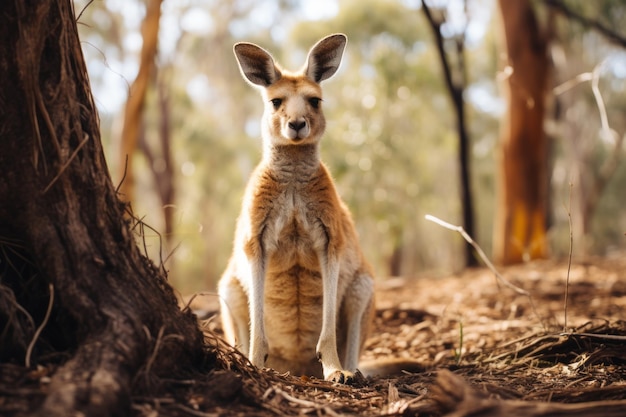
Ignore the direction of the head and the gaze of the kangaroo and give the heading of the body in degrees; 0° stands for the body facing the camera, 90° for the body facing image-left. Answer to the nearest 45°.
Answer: approximately 0°

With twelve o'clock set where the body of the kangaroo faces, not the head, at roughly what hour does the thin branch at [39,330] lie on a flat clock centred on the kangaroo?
The thin branch is roughly at 1 o'clock from the kangaroo.

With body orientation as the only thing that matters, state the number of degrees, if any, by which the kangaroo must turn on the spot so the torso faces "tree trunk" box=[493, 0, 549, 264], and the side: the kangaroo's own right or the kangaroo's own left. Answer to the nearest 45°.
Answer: approximately 135° to the kangaroo's own left

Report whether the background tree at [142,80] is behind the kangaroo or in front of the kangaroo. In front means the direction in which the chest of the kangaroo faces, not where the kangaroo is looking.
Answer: behind

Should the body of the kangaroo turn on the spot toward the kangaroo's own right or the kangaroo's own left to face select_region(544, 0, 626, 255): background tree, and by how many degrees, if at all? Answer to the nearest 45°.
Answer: approximately 135° to the kangaroo's own left

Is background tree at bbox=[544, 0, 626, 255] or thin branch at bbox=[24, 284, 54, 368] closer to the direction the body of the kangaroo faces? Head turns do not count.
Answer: the thin branch
